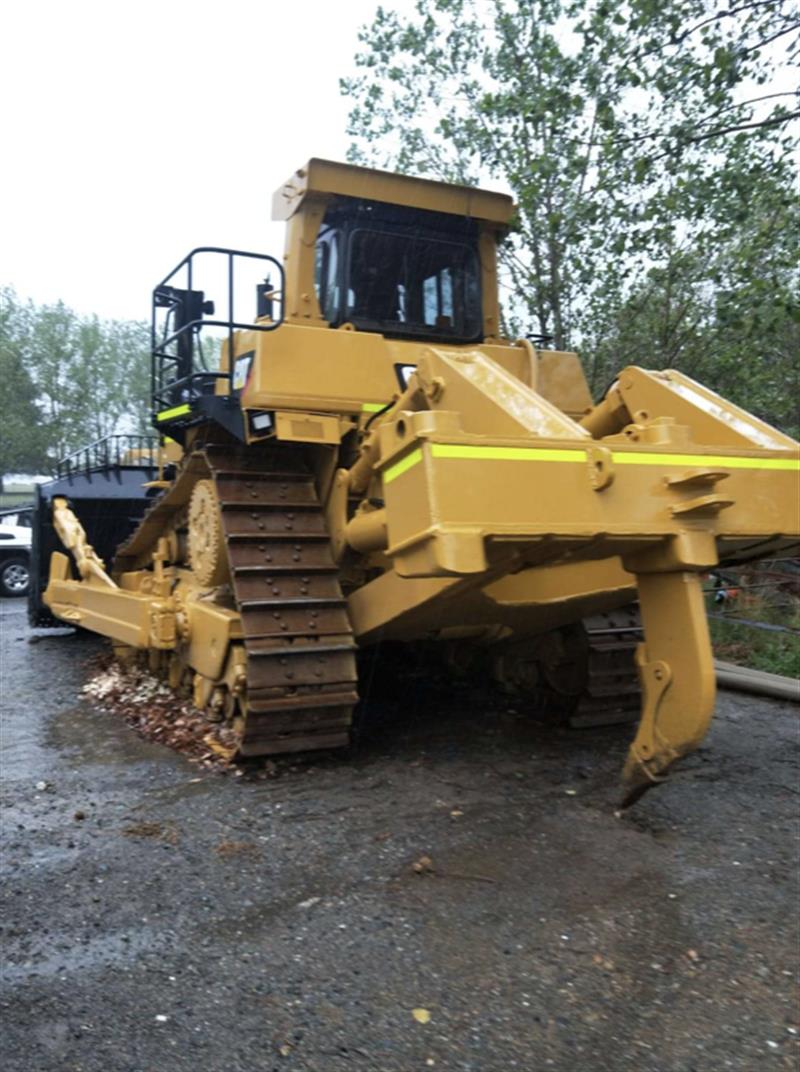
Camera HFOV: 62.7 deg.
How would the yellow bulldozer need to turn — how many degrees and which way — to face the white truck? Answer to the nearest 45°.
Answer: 0° — it already faces it

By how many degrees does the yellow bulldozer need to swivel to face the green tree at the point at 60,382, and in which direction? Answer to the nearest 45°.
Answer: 0° — it already faces it

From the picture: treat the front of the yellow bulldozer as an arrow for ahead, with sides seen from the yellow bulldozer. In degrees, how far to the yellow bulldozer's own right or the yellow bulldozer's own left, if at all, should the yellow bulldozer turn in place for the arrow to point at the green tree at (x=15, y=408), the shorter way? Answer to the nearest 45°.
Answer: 0° — it already faces it

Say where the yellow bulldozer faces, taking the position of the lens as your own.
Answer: facing away from the viewer and to the left of the viewer
